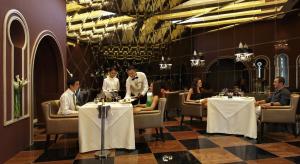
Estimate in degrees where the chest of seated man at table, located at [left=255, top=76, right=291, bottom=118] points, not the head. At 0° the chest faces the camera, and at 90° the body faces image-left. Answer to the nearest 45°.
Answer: approximately 90°

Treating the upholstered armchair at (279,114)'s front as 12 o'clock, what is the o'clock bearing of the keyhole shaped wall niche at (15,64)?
The keyhole shaped wall niche is roughly at 11 o'clock from the upholstered armchair.

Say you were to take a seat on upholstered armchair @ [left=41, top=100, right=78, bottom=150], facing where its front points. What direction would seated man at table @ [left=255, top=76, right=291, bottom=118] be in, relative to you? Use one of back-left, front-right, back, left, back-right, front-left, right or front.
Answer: front

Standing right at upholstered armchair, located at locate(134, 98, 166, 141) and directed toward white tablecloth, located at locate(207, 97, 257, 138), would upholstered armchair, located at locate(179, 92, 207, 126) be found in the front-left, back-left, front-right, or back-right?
front-left

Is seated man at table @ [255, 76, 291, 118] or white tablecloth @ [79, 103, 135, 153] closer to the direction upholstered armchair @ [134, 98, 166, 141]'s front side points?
the white tablecloth

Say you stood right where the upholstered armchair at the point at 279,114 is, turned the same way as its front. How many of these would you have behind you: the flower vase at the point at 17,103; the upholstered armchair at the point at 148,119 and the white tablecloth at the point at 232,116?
0

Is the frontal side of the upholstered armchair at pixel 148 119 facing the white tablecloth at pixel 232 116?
no

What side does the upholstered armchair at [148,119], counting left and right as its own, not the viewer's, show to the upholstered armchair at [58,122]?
front

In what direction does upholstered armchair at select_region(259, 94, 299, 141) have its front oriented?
to the viewer's left

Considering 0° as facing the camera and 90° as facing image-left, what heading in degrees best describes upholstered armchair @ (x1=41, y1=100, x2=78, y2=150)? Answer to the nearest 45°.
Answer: approximately 270°

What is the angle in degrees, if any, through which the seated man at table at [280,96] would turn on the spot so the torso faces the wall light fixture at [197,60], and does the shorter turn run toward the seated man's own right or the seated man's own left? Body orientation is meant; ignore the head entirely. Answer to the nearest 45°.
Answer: approximately 45° to the seated man's own right

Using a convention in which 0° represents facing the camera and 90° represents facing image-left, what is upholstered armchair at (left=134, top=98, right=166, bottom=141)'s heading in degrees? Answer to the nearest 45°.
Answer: approximately 90°

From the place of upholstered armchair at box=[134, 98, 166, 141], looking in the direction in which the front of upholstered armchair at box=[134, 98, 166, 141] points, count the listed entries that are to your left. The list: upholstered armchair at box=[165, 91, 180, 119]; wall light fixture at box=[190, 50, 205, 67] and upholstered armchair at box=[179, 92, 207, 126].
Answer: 0

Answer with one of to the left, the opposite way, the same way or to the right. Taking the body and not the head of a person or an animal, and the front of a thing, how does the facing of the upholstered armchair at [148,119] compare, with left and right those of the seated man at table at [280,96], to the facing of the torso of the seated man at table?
the same way

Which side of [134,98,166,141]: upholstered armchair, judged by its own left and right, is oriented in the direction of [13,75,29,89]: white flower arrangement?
front

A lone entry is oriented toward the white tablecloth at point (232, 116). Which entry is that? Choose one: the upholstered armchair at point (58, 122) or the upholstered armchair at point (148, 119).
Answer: the upholstered armchair at point (58, 122)

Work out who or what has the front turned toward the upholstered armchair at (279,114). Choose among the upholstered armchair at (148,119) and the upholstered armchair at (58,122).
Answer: the upholstered armchair at (58,122)
